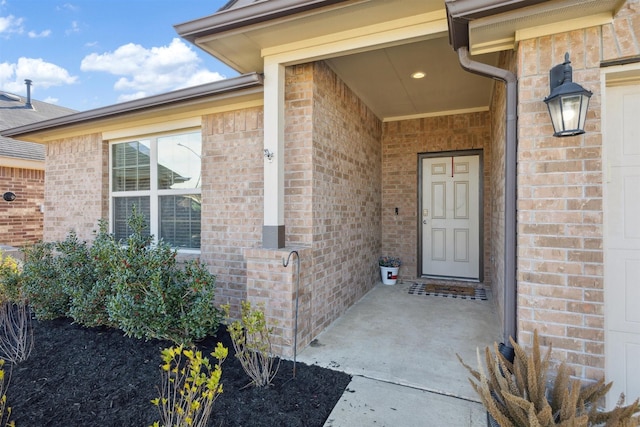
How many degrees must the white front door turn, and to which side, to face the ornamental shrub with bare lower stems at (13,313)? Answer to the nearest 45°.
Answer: approximately 45° to its right

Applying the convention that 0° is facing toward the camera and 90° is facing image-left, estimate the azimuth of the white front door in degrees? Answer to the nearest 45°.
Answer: approximately 0°

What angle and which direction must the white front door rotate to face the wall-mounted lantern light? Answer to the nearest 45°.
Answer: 0° — it already faces it

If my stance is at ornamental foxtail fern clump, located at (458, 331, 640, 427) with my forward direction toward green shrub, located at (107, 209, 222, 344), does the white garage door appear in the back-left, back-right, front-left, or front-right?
back-right

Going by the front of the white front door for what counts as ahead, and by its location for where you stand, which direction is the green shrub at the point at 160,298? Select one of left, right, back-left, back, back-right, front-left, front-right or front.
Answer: front-right

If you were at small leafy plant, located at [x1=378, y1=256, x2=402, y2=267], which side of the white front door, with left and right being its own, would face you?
right

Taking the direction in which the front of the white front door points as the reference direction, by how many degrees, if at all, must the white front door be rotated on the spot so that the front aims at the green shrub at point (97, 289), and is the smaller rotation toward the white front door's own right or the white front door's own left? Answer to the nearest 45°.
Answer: approximately 45° to the white front door's own right

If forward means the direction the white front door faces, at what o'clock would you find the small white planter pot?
The small white planter pot is roughly at 2 o'clock from the white front door.

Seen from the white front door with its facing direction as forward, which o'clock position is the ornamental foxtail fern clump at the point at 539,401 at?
The ornamental foxtail fern clump is roughly at 12 o'clock from the white front door.
